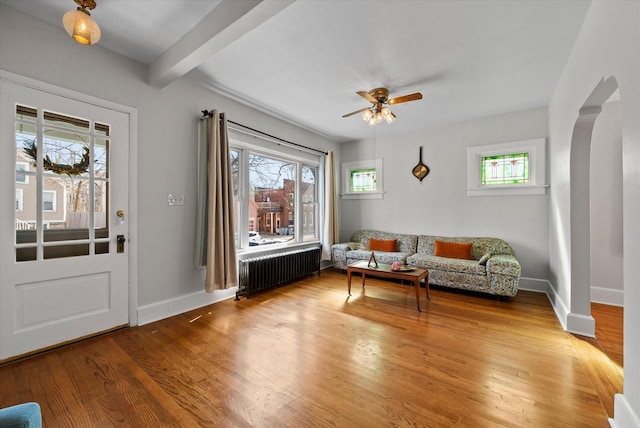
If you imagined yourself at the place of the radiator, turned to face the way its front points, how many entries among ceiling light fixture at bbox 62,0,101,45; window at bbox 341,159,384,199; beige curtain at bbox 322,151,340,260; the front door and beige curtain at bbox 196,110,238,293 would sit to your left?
2

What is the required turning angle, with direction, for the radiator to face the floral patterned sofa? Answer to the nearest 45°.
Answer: approximately 45° to its left

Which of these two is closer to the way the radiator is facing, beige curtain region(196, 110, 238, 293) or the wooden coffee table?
the wooden coffee table

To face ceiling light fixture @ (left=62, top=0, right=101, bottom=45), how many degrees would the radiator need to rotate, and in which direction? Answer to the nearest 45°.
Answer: approximately 90° to its right

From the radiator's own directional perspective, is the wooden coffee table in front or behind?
in front

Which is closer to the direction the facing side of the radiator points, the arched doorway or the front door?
the arched doorway

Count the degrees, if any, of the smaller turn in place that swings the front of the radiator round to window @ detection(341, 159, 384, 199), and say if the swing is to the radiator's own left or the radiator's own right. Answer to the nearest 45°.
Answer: approximately 90° to the radiator's own left

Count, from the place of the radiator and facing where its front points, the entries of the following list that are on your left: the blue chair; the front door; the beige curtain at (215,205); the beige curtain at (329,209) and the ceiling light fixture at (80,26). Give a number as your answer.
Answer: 1

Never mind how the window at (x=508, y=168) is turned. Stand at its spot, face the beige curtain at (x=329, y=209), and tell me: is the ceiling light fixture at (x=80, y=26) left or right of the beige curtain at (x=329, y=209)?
left

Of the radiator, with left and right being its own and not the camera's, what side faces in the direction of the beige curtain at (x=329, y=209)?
left

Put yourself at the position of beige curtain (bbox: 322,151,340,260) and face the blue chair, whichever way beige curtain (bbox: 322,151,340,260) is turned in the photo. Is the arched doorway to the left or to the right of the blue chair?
left

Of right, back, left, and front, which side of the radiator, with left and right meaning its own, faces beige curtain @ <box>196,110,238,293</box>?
right

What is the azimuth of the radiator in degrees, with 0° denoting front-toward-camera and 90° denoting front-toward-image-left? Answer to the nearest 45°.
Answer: approximately 315°

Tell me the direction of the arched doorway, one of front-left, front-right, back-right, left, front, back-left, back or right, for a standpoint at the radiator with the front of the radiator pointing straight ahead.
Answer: front

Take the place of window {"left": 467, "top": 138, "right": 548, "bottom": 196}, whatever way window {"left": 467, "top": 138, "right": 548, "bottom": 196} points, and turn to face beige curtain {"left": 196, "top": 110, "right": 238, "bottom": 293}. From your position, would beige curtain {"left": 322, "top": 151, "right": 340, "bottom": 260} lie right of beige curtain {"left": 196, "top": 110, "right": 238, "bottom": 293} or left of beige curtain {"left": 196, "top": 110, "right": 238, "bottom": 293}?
right

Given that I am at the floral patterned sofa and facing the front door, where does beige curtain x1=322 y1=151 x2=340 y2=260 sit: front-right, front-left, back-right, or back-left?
front-right

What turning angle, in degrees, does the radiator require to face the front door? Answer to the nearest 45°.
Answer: approximately 90° to its right

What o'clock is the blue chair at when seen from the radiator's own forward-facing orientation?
The blue chair is roughly at 2 o'clock from the radiator.

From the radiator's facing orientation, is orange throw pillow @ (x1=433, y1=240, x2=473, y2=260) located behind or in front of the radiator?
in front
